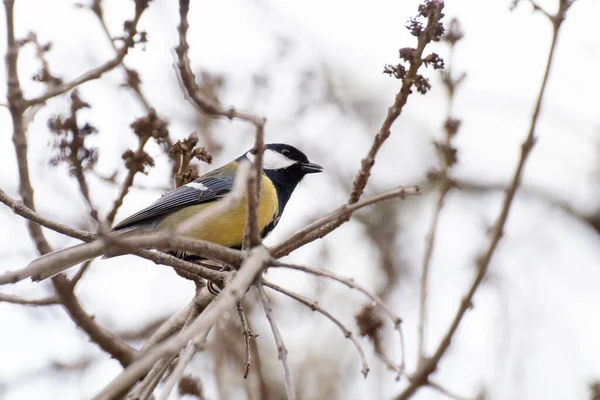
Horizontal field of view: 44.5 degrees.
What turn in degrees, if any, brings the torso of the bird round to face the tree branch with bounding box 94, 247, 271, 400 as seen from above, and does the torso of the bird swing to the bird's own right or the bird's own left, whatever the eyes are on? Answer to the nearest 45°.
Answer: approximately 90° to the bird's own right

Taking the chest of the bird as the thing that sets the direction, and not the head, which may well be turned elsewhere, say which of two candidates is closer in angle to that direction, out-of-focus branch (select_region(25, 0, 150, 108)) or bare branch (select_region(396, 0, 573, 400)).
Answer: the bare branch

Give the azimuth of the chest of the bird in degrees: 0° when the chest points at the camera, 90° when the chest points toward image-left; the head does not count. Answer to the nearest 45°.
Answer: approximately 270°
